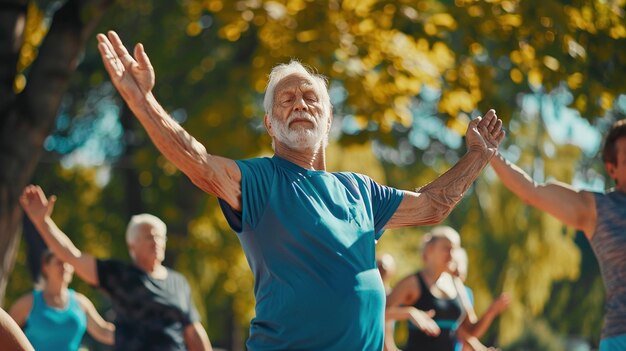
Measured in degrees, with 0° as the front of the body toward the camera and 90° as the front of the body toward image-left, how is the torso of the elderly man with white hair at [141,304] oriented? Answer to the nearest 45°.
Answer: approximately 315°

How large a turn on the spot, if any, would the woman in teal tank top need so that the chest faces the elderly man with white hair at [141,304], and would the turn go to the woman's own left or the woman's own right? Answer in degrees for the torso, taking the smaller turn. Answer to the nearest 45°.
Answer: approximately 45° to the woman's own left

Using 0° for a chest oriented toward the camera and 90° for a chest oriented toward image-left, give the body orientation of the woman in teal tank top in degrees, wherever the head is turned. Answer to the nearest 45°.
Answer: approximately 0°

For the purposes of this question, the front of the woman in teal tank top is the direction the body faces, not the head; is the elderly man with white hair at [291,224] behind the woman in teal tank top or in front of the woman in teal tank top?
in front

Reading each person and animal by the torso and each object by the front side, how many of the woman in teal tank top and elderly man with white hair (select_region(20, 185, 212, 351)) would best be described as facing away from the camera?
0

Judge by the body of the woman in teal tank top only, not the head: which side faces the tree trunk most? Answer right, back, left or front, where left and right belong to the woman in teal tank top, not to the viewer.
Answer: back

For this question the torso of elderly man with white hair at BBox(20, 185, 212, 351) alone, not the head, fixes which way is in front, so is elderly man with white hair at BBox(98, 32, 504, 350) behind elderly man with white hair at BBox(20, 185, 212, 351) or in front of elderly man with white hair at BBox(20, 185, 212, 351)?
in front
